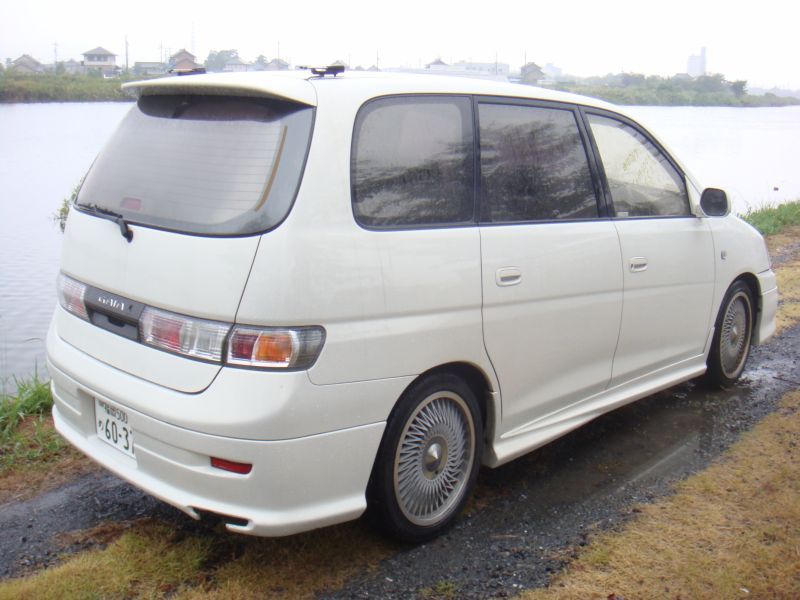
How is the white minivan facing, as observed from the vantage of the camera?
facing away from the viewer and to the right of the viewer

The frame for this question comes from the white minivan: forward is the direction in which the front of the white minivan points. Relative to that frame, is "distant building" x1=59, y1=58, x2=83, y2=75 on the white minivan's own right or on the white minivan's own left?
on the white minivan's own left

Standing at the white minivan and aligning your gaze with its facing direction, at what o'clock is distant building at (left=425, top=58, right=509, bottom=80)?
The distant building is roughly at 11 o'clock from the white minivan.

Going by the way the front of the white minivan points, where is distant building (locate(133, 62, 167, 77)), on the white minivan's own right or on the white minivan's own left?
on the white minivan's own left

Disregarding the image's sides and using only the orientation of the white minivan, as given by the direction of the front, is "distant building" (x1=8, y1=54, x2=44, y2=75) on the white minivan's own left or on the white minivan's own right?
on the white minivan's own left
